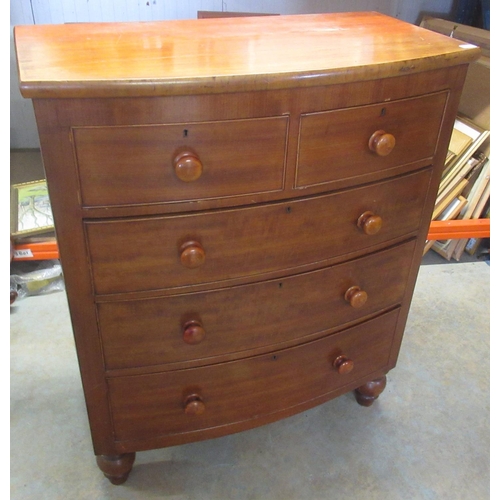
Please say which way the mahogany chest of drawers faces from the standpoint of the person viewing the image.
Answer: facing the viewer and to the right of the viewer

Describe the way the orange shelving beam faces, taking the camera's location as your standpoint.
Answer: facing the viewer
